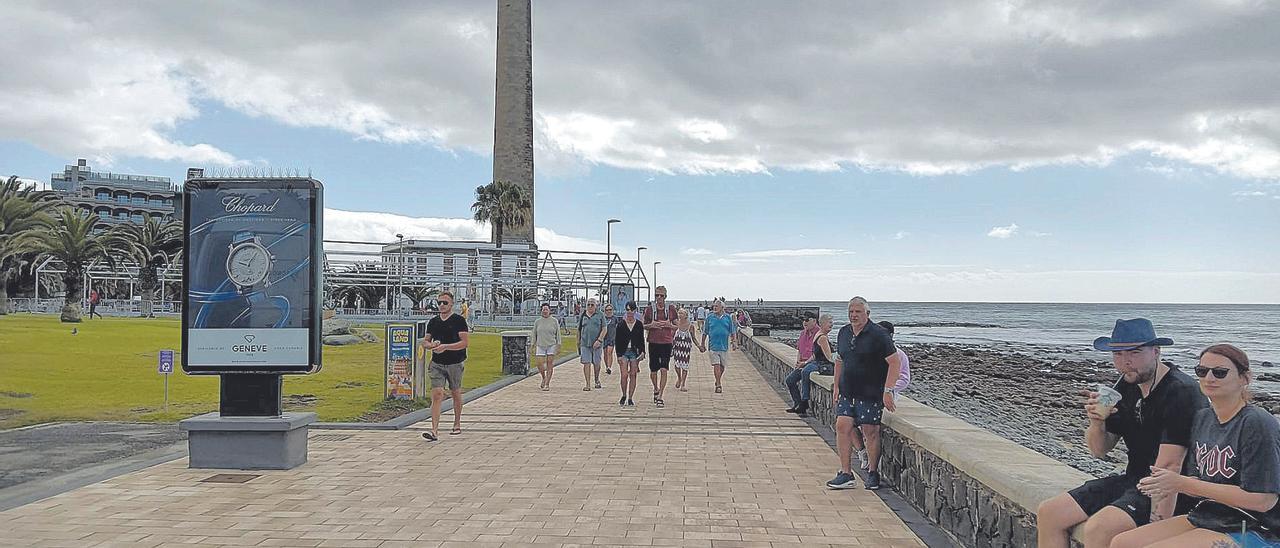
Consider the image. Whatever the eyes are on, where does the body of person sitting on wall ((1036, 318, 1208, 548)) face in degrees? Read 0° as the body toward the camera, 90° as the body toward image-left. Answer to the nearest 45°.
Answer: approximately 45°

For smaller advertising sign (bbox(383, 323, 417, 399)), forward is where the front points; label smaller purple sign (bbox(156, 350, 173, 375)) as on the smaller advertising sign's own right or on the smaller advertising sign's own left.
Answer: on the smaller advertising sign's own right

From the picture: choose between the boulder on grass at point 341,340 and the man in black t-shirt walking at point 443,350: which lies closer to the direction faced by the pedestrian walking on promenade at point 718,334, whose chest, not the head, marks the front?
the man in black t-shirt walking

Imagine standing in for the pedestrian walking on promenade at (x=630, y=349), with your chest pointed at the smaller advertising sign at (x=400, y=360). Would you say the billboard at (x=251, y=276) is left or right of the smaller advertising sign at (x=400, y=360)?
left

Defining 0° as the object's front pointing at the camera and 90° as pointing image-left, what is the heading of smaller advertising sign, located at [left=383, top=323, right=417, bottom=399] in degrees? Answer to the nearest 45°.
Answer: approximately 0°

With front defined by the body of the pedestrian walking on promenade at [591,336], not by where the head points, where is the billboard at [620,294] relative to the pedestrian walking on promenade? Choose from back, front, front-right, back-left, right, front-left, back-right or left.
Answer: back

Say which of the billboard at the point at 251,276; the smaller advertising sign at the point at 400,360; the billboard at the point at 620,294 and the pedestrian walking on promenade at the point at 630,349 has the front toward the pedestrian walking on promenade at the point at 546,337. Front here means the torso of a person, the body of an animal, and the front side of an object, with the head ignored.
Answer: the billboard at the point at 620,294
